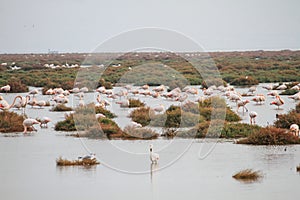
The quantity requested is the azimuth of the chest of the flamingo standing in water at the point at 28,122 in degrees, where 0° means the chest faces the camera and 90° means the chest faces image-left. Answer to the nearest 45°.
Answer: approximately 90°

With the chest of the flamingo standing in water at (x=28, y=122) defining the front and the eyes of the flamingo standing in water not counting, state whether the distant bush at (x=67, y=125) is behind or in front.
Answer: behind

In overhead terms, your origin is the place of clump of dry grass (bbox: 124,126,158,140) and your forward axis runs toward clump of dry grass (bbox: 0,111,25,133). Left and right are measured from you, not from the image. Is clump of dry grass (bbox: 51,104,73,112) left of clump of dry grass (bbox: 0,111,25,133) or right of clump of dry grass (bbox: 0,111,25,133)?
right

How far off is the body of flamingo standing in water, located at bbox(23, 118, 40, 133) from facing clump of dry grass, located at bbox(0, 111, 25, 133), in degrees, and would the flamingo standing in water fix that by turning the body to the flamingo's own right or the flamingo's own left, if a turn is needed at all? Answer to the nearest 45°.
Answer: approximately 45° to the flamingo's own right

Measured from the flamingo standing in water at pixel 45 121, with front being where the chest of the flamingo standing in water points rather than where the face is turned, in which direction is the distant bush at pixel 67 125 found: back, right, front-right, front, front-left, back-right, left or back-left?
front-right

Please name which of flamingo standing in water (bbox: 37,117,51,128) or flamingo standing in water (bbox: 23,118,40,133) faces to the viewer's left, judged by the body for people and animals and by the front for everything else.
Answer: flamingo standing in water (bbox: 23,118,40,133)
